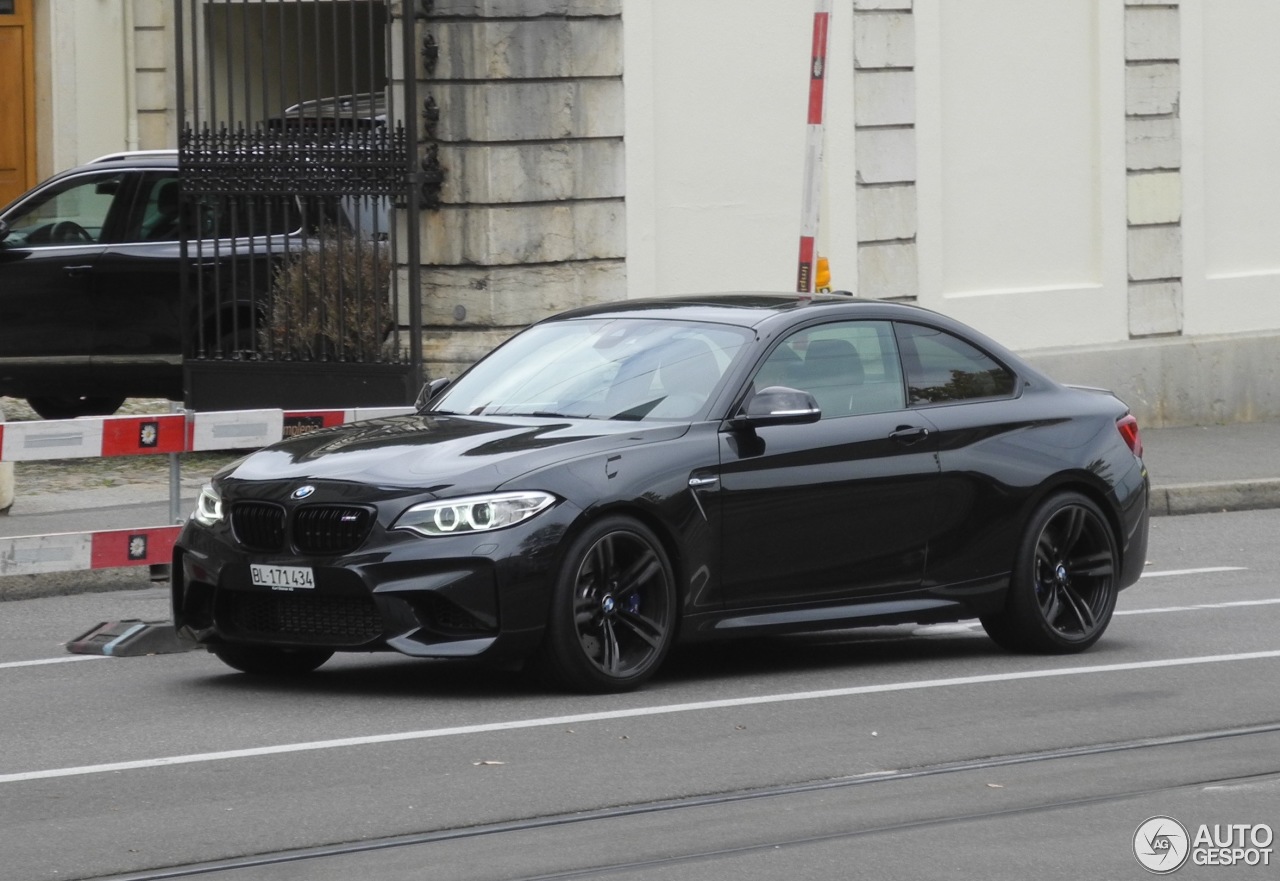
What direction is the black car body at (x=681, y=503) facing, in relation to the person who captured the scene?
facing the viewer and to the left of the viewer

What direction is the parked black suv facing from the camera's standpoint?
to the viewer's left

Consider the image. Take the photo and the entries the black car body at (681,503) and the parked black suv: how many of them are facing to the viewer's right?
0

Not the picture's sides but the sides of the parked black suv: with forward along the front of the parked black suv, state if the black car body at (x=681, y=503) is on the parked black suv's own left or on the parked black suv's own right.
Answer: on the parked black suv's own left

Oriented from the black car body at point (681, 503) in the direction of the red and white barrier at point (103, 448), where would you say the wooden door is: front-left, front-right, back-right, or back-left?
front-right

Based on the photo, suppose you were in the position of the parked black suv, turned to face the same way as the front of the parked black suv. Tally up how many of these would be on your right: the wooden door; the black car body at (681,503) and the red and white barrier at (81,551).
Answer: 1

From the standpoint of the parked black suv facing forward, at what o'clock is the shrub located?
The shrub is roughly at 7 o'clock from the parked black suv.

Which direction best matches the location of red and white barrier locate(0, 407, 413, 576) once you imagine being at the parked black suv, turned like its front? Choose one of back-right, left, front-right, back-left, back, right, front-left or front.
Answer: left

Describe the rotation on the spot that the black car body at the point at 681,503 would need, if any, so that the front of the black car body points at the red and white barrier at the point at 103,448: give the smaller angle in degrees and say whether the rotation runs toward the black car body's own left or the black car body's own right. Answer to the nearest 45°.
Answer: approximately 90° to the black car body's own right

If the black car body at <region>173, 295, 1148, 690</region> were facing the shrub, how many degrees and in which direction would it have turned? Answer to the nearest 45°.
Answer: approximately 135° to its right

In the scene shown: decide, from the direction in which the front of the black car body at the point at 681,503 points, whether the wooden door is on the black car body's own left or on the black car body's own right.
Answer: on the black car body's own right

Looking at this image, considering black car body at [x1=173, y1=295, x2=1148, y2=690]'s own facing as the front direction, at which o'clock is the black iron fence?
The black iron fence is roughly at 4 o'clock from the black car body.

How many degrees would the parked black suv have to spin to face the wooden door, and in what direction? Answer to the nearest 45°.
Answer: approximately 90° to its right
